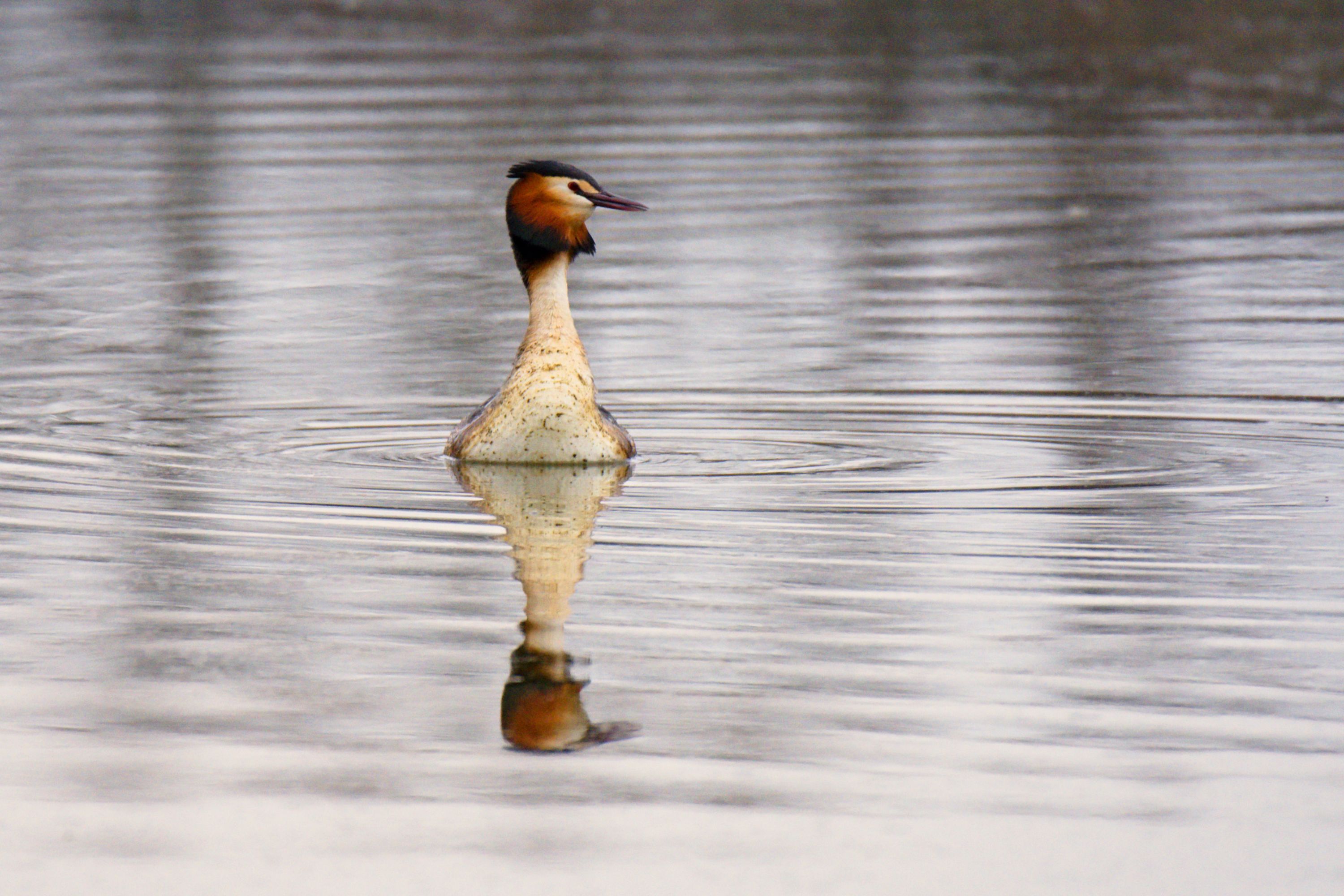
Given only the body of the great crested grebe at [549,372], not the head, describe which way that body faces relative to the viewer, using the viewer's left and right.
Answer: facing the viewer
